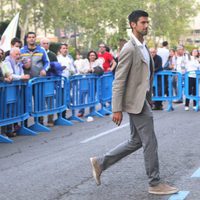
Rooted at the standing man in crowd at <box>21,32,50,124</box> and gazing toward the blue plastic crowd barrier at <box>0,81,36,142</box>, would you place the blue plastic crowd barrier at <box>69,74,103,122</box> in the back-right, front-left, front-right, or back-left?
back-left

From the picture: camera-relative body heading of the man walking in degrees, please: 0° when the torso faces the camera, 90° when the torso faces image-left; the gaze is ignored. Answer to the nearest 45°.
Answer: approximately 270°

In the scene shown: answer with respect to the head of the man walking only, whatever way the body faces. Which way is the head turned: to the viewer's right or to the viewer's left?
to the viewer's right

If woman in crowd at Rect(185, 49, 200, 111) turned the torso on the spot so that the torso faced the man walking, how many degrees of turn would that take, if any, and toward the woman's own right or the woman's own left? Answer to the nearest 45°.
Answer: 0° — they already face them

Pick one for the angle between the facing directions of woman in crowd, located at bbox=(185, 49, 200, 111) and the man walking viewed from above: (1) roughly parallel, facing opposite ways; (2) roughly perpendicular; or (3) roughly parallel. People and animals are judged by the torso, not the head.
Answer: roughly perpendicular

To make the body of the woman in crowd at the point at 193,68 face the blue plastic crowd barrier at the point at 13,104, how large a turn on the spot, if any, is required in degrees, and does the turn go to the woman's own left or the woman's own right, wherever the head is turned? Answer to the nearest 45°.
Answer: approximately 45° to the woman's own right

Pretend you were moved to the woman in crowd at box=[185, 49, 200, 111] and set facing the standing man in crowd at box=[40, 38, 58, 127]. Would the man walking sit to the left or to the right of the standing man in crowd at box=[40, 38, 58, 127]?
left

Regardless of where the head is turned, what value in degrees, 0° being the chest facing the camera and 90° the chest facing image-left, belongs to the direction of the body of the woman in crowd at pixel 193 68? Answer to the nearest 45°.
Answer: approximately 0°

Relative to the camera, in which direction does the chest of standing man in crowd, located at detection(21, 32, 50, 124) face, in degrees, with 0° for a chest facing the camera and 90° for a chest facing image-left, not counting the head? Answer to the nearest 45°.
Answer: approximately 0°

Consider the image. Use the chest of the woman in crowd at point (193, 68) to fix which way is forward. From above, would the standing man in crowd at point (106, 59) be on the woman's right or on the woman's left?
on the woman's right

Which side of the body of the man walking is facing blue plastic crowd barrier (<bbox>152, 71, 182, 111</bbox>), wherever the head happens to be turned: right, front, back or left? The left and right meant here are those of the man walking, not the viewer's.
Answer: left
